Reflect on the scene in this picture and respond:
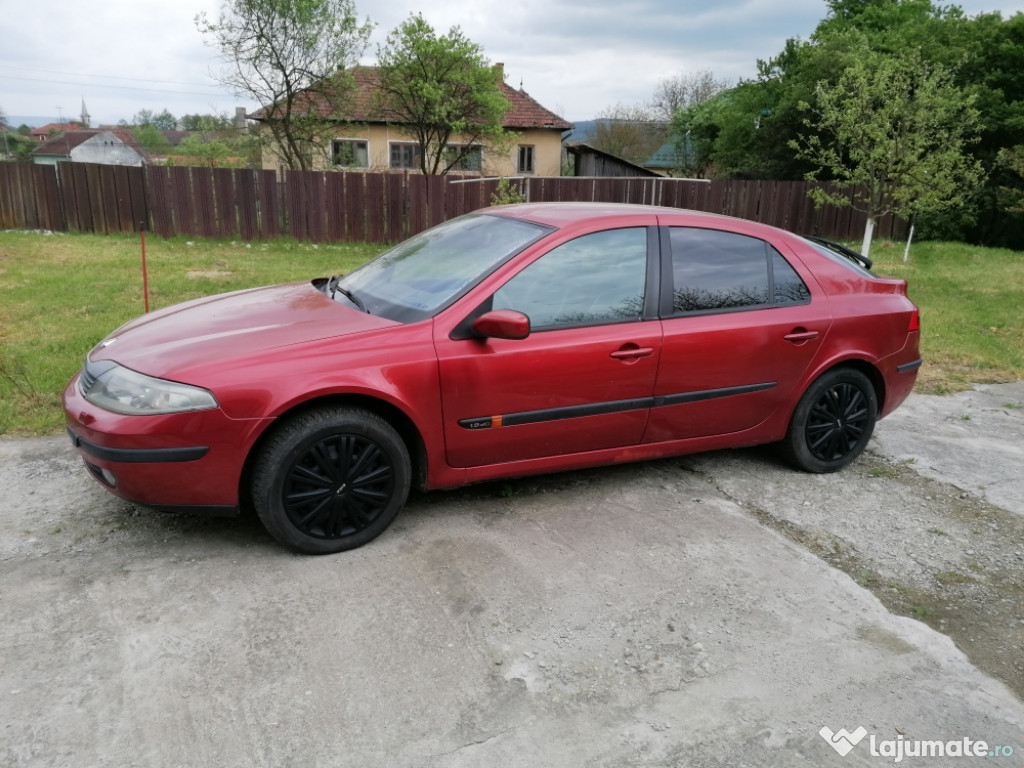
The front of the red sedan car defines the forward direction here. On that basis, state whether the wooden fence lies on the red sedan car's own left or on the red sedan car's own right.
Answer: on the red sedan car's own right

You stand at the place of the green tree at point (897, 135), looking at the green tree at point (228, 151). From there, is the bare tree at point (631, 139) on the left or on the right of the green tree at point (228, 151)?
right

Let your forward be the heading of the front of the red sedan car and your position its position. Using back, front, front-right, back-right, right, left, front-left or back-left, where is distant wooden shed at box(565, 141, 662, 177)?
back-right

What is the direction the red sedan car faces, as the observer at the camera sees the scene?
facing the viewer and to the left of the viewer

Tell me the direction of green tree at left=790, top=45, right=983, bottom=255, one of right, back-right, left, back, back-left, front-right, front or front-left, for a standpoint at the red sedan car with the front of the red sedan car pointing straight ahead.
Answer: back

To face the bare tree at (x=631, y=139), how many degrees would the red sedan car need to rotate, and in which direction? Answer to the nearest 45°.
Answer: approximately 135° to its right

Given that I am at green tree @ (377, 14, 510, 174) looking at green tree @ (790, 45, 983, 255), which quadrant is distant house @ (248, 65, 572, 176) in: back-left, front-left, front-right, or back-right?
back-left

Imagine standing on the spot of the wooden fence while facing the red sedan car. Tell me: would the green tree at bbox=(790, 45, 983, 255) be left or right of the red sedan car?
left
